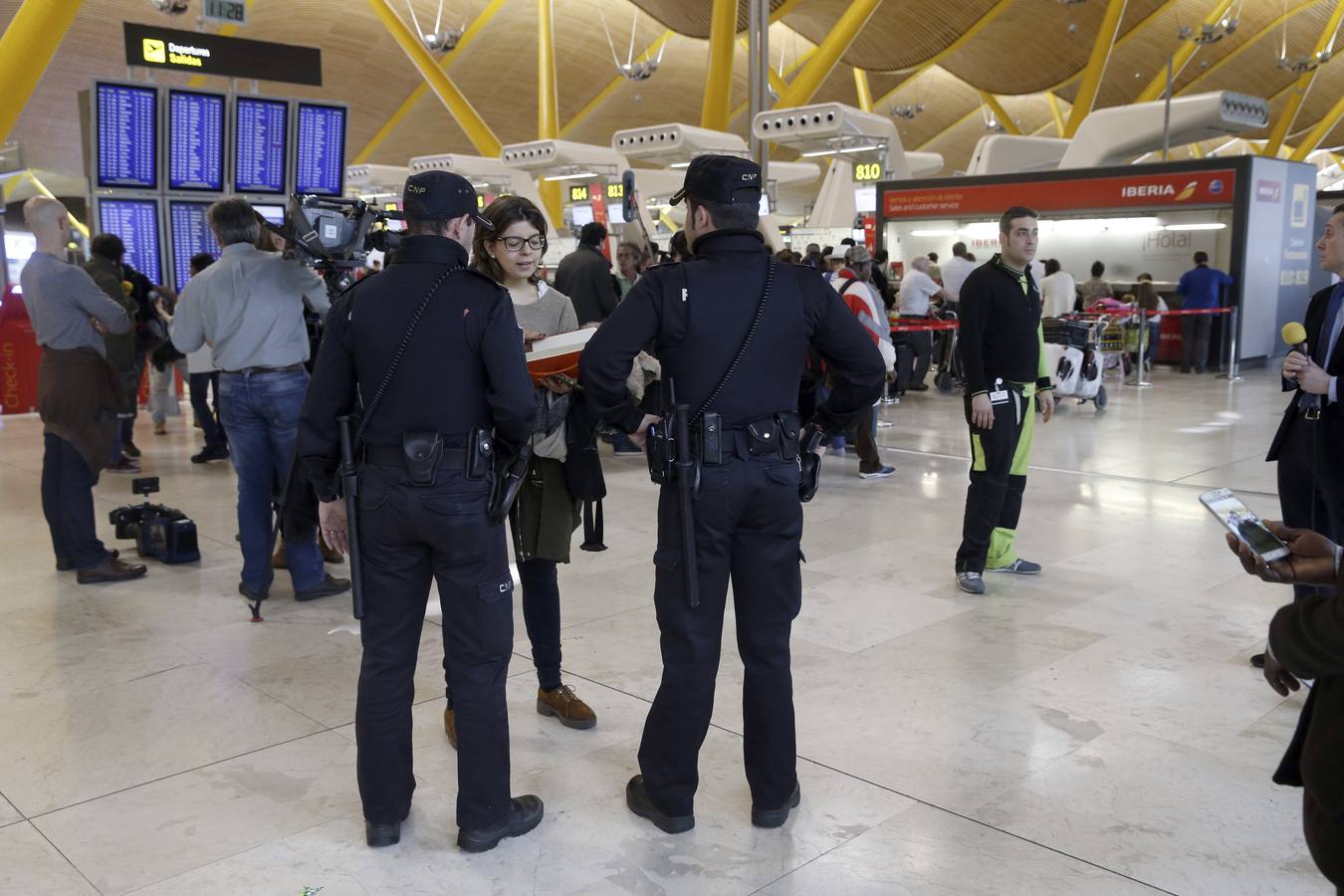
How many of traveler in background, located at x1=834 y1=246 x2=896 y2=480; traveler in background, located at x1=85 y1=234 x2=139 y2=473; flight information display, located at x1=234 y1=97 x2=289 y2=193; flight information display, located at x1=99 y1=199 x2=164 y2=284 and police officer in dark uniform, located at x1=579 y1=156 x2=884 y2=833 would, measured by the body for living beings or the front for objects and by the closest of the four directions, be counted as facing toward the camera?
2

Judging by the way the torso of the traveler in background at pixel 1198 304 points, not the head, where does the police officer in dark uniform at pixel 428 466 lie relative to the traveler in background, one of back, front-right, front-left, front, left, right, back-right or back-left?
back

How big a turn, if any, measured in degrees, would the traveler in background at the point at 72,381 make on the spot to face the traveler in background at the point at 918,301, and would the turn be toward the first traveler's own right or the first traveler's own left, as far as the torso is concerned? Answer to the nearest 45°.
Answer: approximately 45° to the first traveler's own left

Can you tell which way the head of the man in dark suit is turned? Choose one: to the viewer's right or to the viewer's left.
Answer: to the viewer's left

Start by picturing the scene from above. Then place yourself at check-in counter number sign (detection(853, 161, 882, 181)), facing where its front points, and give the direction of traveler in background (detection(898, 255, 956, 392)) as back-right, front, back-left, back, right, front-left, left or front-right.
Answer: front

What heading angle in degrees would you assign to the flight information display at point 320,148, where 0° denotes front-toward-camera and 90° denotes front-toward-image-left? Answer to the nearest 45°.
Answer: approximately 0°

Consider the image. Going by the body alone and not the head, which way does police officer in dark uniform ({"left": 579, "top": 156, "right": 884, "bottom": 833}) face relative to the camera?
away from the camera

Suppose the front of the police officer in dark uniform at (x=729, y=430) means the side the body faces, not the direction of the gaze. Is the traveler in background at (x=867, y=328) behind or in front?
in front

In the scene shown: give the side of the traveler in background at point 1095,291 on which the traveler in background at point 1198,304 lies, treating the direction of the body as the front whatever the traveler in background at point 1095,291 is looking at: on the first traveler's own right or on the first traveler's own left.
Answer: on the first traveler's own right

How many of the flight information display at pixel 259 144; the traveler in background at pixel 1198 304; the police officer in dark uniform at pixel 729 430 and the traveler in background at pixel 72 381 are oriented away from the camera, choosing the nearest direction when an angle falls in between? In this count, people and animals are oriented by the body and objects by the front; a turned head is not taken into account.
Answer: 2

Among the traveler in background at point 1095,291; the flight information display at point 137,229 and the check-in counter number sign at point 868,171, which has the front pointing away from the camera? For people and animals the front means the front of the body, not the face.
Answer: the traveler in background

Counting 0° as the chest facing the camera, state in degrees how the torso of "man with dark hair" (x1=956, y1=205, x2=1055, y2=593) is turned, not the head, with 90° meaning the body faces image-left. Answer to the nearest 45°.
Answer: approximately 315°

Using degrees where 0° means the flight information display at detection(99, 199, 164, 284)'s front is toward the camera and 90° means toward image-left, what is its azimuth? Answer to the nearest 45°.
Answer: approximately 0°

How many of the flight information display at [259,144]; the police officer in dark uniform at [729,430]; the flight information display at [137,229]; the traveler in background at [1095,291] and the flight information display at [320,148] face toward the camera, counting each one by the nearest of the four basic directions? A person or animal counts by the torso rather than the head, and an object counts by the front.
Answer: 3
